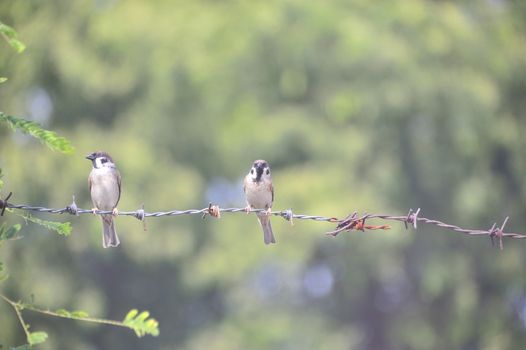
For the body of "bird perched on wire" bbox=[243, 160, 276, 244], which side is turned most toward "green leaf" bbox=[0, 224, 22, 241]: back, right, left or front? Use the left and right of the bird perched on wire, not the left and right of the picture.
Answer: right

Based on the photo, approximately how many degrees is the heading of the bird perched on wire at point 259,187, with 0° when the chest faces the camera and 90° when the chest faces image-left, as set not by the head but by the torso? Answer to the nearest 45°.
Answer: approximately 0°

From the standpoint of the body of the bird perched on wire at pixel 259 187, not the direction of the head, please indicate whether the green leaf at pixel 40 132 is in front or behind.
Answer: in front
